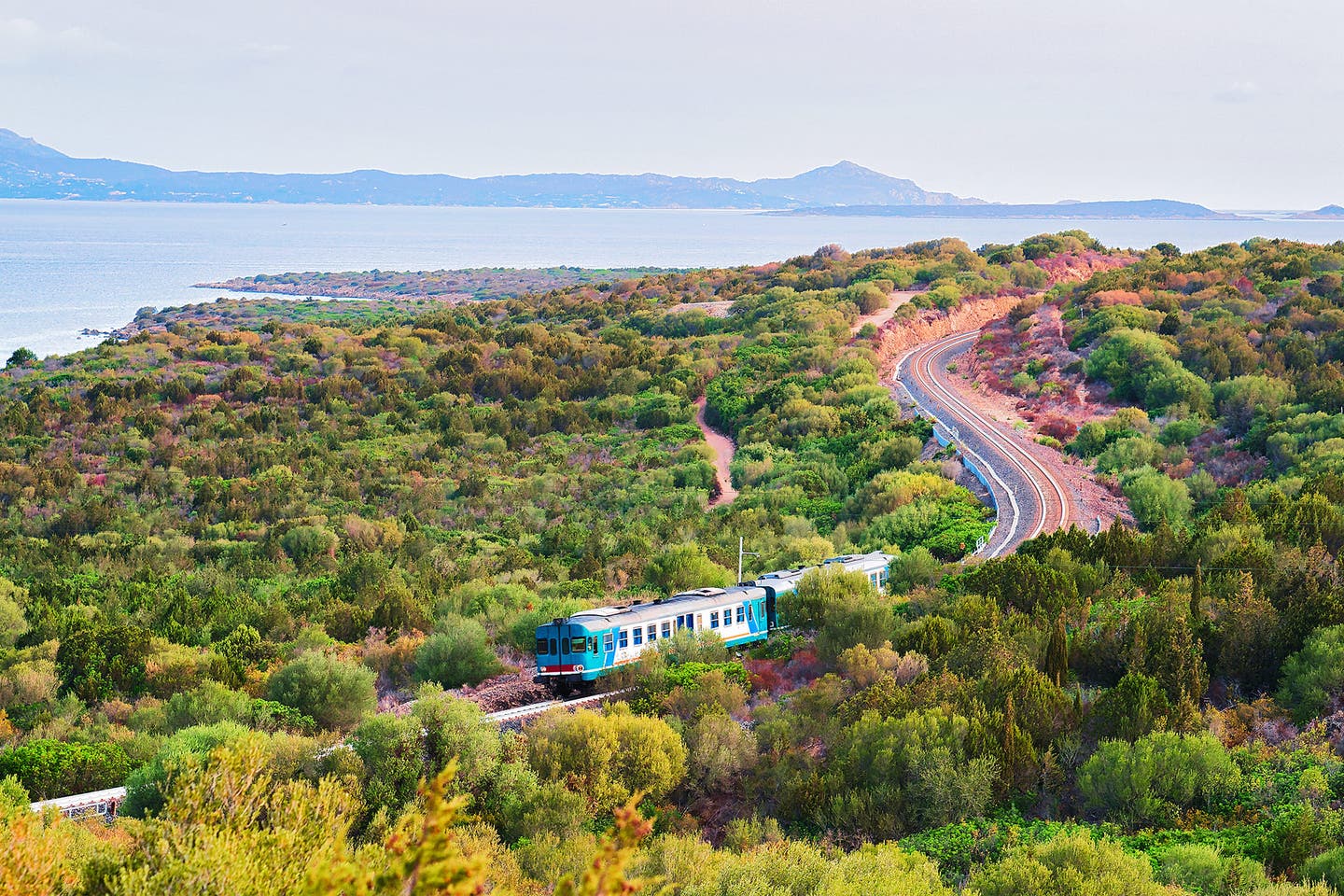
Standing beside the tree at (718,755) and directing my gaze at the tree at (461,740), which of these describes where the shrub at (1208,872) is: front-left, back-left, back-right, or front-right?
back-left

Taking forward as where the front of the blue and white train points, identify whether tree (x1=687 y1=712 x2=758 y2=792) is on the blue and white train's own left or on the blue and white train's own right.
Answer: on the blue and white train's own left

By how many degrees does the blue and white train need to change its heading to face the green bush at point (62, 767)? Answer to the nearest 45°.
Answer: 0° — it already faces it

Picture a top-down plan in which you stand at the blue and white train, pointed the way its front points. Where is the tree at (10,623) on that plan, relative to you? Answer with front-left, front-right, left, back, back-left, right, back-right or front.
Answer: front-right

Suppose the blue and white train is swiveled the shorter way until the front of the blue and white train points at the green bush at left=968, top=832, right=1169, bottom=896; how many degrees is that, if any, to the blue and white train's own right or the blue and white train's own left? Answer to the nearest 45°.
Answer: approximately 90° to the blue and white train's own left

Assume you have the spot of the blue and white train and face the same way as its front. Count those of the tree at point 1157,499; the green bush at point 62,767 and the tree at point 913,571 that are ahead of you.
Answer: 1

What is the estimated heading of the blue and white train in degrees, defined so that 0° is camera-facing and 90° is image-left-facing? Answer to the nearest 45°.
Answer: approximately 45°

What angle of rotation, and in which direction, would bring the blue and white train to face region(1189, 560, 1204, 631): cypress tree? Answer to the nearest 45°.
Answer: approximately 135° to its left

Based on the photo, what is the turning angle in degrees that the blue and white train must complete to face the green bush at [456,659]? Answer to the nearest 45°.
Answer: approximately 45° to its right

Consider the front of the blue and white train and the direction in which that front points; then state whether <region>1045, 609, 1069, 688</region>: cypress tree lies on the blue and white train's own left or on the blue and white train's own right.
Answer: on the blue and white train's own left

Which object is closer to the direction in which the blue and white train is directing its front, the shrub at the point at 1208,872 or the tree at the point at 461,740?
the tree

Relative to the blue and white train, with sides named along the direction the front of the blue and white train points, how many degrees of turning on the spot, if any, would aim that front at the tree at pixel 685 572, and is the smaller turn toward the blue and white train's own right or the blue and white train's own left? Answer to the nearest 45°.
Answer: approximately 135° to the blue and white train's own right

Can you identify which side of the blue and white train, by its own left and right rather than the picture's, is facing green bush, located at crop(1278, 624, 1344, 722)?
left
